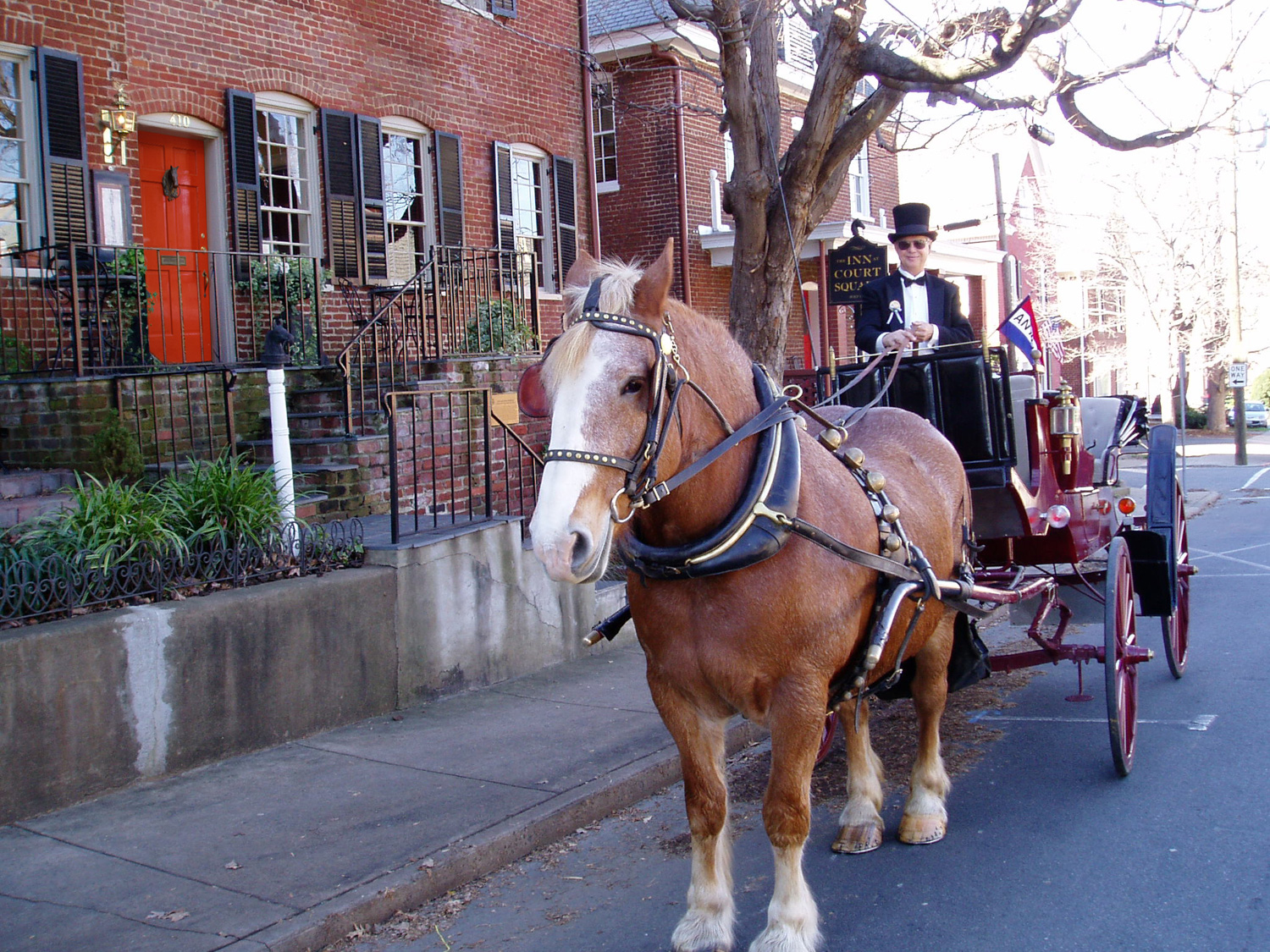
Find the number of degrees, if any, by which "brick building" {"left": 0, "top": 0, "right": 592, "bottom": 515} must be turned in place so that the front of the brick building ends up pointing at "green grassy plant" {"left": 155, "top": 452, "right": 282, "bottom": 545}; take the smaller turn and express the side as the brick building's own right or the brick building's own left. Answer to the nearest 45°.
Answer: approximately 45° to the brick building's own right

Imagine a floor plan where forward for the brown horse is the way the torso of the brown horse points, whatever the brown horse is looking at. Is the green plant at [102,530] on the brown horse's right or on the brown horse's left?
on the brown horse's right

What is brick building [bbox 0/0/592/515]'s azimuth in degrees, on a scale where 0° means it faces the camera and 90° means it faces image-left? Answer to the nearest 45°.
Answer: approximately 315°

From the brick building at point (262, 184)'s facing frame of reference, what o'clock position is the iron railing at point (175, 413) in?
The iron railing is roughly at 2 o'clock from the brick building.

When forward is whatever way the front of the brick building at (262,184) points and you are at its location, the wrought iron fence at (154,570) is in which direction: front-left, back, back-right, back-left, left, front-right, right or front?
front-right

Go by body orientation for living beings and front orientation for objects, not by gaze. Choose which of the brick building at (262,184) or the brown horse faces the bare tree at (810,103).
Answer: the brick building

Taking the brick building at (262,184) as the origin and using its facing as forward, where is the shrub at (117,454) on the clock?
The shrub is roughly at 2 o'clock from the brick building.

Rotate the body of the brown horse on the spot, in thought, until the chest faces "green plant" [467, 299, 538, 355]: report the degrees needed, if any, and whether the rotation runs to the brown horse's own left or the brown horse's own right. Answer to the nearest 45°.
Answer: approximately 135° to the brown horse's own right

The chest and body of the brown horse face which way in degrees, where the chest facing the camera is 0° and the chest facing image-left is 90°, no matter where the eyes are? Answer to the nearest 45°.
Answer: approximately 45°

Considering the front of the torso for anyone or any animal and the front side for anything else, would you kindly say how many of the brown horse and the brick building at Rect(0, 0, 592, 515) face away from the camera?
0

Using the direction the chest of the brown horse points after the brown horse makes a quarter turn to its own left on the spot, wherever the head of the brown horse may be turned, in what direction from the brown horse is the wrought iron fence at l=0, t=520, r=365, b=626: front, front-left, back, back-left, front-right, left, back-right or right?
back

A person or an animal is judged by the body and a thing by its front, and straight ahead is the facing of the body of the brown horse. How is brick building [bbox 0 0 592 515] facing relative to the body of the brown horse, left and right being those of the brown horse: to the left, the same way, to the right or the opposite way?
to the left
